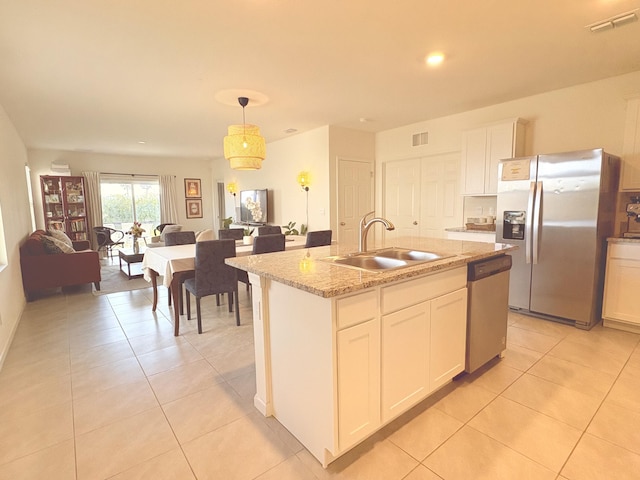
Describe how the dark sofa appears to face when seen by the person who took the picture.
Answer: facing to the right of the viewer

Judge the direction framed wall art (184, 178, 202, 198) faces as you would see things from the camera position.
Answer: facing the viewer

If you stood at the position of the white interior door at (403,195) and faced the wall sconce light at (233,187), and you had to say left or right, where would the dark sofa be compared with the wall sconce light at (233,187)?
left

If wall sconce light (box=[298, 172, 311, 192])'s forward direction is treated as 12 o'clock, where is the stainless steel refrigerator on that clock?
The stainless steel refrigerator is roughly at 9 o'clock from the wall sconce light.

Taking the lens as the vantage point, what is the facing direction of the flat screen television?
facing the viewer and to the left of the viewer

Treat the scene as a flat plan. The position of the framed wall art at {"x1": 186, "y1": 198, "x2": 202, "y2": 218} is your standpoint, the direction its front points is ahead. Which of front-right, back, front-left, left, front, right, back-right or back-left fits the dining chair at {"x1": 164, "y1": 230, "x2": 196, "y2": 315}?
front

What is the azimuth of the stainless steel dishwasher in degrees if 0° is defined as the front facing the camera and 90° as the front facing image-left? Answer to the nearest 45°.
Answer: approximately 315°

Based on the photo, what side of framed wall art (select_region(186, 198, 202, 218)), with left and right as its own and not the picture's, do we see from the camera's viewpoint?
front

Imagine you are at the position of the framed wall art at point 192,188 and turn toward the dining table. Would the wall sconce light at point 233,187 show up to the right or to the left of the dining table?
left

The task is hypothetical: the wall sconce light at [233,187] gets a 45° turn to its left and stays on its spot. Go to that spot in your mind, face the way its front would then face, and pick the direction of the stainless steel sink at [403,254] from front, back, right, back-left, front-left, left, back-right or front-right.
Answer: front

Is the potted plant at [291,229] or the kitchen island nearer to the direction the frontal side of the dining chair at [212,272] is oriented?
the potted plant
